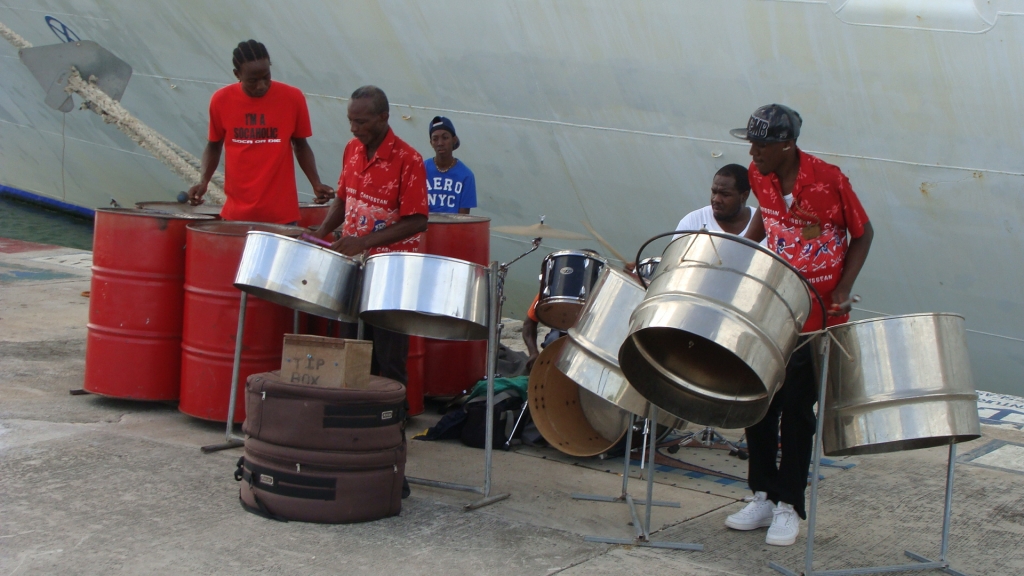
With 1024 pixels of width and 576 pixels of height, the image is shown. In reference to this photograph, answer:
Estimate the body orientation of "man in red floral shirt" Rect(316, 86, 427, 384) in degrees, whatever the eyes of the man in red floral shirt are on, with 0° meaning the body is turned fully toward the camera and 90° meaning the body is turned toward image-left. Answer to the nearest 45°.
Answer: approximately 45°

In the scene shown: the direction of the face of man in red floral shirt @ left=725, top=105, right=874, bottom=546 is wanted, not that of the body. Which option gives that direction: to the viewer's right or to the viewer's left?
to the viewer's left

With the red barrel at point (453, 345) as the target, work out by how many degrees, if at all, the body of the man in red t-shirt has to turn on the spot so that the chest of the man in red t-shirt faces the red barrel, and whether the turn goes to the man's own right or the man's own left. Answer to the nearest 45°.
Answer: approximately 90° to the man's own left

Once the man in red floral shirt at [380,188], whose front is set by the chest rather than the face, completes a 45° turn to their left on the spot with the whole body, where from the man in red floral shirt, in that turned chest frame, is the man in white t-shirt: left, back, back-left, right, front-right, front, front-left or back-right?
left

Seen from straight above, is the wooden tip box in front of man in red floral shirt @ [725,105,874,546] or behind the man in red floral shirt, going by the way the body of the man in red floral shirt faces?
in front

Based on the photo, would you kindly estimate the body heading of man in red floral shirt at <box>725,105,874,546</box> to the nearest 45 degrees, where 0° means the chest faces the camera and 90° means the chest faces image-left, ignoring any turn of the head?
approximately 45°

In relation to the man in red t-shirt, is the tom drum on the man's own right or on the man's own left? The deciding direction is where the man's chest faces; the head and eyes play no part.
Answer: on the man's own left

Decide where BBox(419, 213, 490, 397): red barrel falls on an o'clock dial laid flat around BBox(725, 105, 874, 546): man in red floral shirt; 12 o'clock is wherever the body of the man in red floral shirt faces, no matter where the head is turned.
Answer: The red barrel is roughly at 3 o'clock from the man in red floral shirt.

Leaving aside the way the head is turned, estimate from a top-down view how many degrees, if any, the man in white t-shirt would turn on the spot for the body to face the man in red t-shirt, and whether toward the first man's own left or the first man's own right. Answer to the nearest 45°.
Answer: approximately 45° to the first man's own right
